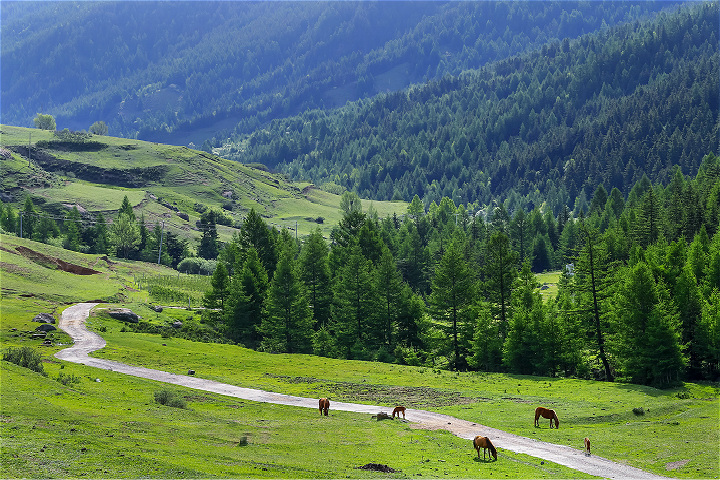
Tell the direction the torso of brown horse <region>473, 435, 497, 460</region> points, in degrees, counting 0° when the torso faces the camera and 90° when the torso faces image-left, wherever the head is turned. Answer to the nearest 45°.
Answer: approximately 315°
